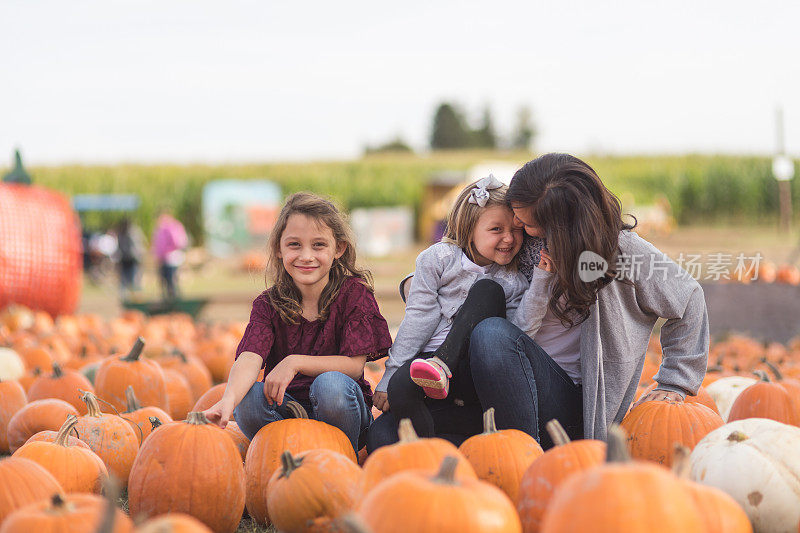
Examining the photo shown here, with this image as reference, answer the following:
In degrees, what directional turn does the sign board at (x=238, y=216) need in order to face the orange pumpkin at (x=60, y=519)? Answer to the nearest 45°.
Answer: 0° — it already faces it

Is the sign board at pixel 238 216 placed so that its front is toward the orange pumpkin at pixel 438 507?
yes

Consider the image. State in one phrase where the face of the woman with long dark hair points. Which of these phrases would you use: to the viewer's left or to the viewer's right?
to the viewer's left

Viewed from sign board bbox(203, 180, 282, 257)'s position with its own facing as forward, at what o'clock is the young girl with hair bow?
The young girl with hair bow is roughly at 12 o'clock from the sign board.

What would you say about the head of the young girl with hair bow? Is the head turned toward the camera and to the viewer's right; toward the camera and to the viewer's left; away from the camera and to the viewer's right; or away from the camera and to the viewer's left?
toward the camera and to the viewer's right

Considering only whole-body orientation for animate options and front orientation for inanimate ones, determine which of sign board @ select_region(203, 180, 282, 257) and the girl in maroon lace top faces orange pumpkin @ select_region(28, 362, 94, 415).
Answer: the sign board

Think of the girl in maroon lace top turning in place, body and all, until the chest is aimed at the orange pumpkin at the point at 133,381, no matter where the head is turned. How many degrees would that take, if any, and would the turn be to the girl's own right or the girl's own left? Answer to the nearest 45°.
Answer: approximately 135° to the girl's own right

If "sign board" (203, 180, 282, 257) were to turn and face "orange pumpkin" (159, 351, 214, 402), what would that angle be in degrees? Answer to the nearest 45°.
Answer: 0° — it already faces it

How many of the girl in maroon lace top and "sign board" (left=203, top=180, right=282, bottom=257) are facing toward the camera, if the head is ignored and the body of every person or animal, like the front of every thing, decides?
2

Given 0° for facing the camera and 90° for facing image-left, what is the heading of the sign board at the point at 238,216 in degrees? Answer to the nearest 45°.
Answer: approximately 0°

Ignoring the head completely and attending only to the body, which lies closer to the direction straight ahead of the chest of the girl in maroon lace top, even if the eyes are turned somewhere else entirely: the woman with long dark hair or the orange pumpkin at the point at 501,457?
the orange pumpkin

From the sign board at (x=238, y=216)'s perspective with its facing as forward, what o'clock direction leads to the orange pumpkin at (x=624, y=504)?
The orange pumpkin is roughly at 12 o'clock from the sign board.

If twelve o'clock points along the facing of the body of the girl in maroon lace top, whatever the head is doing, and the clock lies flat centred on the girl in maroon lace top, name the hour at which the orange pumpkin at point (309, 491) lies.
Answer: The orange pumpkin is roughly at 12 o'clock from the girl in maroon lace top.

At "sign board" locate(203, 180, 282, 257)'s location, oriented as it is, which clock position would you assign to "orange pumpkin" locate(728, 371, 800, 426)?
The orange pumpkin is roughly at 12 o'clock from the sign board.

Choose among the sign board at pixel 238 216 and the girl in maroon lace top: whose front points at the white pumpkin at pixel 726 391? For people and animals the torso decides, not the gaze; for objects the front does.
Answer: the sign board
